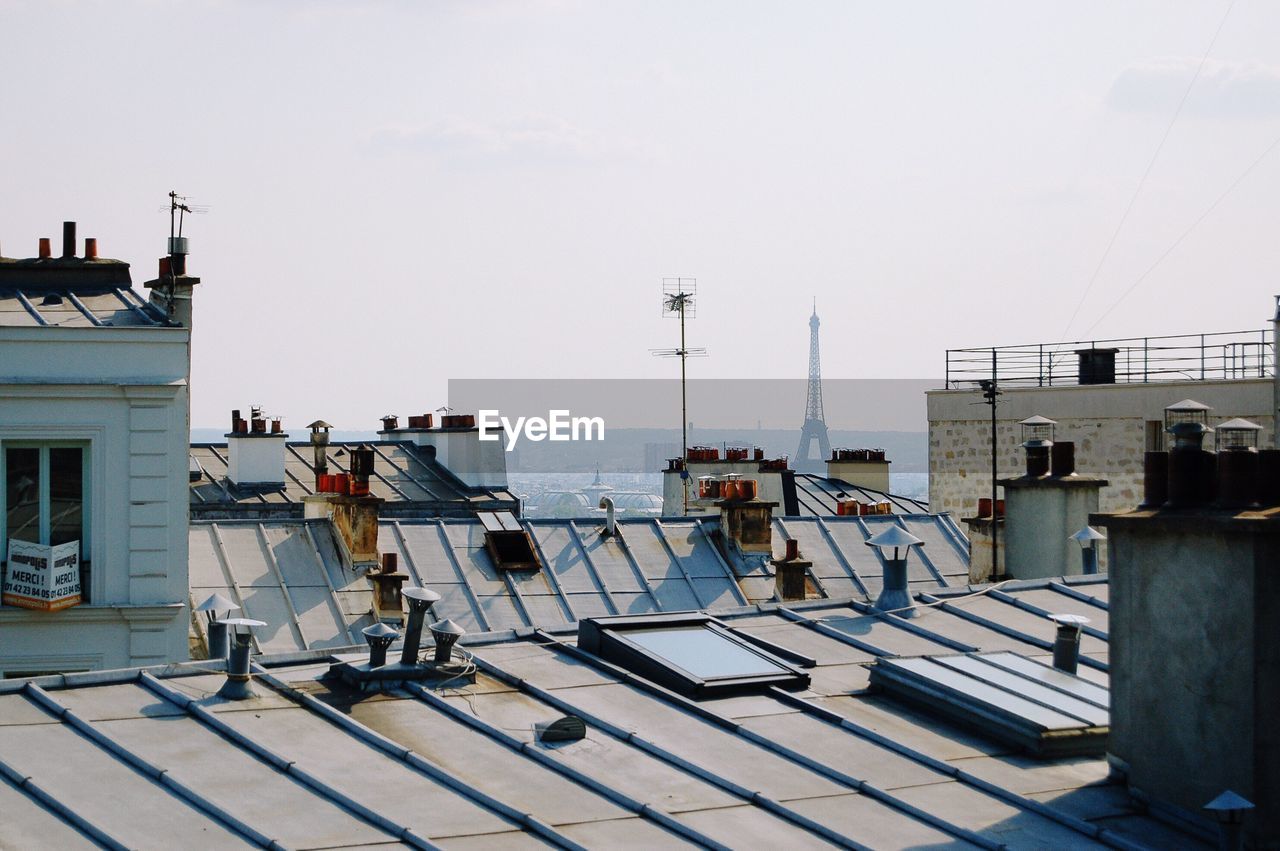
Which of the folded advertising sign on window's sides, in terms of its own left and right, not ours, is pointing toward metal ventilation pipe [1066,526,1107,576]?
left

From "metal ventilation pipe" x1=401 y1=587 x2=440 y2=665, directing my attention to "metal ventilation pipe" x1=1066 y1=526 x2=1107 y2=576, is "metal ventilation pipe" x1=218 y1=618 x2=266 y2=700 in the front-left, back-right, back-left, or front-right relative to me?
back-left

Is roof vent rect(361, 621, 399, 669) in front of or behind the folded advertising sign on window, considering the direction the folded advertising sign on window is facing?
in front

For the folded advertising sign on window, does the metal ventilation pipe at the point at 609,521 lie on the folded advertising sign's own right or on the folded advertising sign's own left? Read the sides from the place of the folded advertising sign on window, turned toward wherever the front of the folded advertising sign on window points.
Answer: on the folded advertising sign's own left

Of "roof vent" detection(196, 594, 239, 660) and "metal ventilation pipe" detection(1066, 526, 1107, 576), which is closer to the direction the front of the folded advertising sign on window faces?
the roof vent

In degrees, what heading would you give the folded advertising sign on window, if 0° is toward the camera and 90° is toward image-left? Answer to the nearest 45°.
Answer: approximately 0°

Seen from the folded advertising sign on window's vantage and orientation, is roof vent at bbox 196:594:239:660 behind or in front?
in front

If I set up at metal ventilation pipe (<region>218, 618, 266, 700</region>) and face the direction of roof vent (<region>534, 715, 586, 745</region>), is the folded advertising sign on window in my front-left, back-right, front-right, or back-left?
back-left

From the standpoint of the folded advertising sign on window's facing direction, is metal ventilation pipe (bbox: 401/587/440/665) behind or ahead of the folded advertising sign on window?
ahead

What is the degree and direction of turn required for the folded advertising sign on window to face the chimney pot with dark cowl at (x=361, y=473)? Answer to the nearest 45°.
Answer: approximately 135° to its left

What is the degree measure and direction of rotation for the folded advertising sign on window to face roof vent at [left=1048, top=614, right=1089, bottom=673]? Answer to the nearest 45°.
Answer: approximately 45° to its left

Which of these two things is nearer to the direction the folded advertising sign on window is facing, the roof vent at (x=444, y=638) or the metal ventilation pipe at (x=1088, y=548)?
the roof vent
